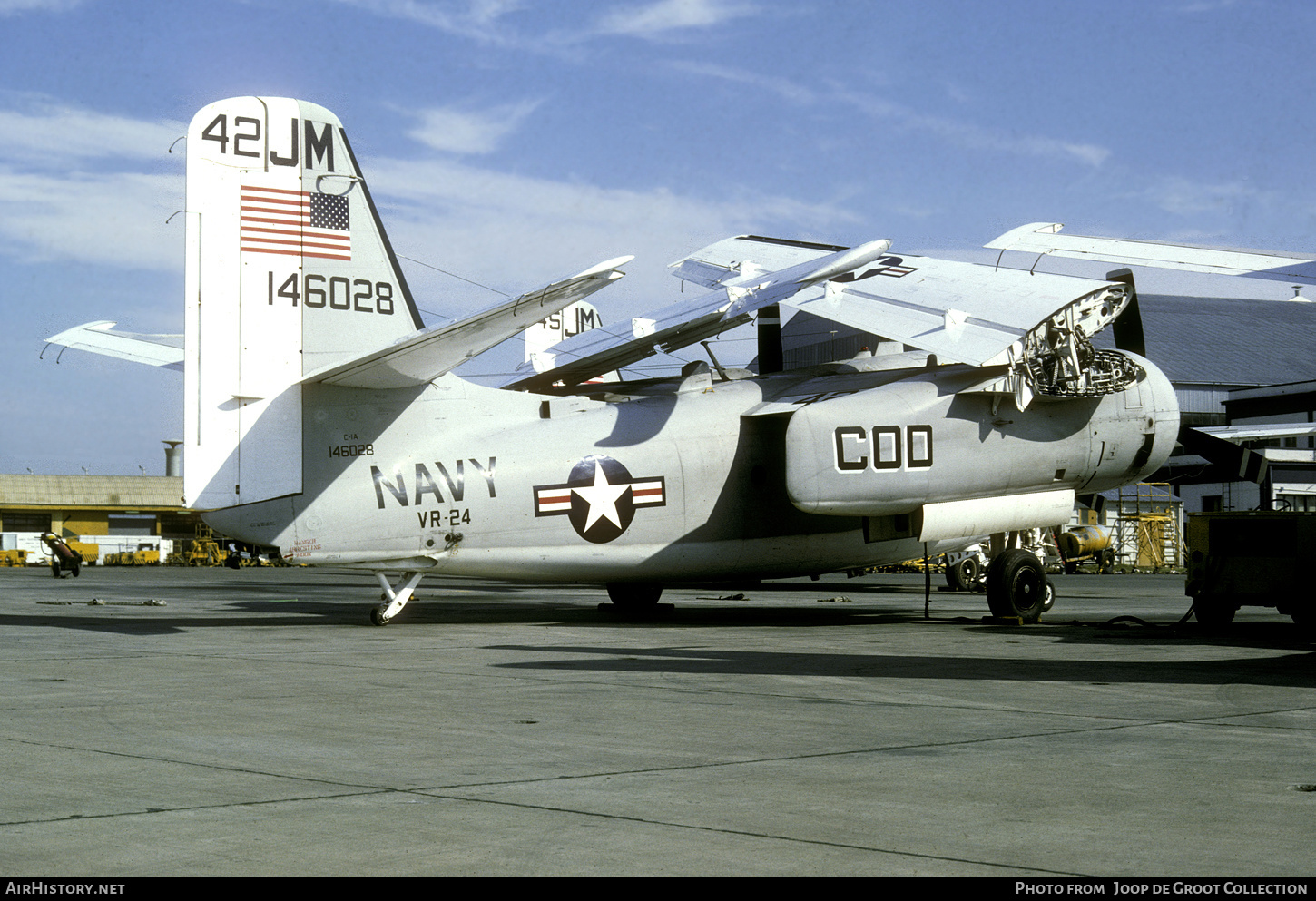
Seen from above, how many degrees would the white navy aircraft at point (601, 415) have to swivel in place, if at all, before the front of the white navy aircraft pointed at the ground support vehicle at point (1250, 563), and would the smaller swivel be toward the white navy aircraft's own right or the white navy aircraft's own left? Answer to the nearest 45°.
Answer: approximately 45° to the white navy aircraft's own right

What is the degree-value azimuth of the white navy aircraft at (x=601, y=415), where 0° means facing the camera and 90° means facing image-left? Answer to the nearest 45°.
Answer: approximately 225°
